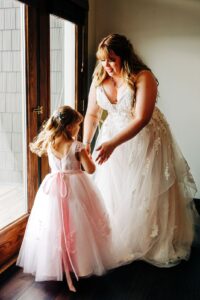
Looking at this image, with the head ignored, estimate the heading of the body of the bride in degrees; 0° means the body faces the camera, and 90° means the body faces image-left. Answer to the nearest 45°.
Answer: approximately 45°

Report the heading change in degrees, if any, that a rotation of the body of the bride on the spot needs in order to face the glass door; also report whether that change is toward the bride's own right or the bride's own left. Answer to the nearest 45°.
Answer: approximately 45° to the bride's own right

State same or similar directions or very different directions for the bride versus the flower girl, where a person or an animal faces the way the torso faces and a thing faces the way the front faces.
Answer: very different directions

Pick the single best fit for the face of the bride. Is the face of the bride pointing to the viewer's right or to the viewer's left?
to the viewer's left

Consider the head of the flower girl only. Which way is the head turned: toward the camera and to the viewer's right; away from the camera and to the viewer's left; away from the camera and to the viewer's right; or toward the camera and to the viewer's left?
away from the camera and to the viewer's right

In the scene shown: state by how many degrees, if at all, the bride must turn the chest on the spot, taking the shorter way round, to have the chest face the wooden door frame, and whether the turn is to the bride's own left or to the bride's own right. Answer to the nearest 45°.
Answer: approximately 45° to the bride's own right

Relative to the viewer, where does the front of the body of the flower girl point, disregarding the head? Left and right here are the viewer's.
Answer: facing away from the viewer and to the right of the viewer
